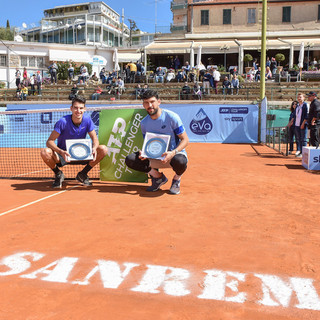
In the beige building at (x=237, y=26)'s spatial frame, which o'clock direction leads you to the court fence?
The court fence is roughly at 12 o'clock from the beige building.

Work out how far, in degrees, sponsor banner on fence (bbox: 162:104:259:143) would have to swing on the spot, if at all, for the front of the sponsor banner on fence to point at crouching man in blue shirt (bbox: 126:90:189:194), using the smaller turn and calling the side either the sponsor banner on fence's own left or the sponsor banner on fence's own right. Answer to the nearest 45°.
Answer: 0° — it already faces them

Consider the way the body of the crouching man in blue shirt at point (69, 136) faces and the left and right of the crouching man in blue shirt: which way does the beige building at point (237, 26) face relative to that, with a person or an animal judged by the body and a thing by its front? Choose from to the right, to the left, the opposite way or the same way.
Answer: the same way

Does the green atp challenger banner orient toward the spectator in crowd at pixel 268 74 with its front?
no

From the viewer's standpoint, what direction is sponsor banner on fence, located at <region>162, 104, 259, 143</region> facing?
toward the camera

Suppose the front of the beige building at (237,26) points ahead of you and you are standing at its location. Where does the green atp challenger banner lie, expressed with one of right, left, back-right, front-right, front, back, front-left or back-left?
front

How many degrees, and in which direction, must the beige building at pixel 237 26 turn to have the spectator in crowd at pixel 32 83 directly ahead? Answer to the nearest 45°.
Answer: approximately 45° to its right

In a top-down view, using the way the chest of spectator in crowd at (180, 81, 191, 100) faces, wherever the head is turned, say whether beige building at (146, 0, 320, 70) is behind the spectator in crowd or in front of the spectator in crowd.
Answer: behind

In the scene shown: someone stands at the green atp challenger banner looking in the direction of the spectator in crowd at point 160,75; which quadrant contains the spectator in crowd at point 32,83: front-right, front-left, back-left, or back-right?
front-left

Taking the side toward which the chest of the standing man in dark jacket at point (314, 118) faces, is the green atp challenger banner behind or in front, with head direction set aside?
in front

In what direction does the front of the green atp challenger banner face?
toward the camera

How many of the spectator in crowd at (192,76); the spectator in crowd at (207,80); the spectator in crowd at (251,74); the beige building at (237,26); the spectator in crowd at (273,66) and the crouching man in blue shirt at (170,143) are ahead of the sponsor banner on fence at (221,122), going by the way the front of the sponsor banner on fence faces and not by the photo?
1

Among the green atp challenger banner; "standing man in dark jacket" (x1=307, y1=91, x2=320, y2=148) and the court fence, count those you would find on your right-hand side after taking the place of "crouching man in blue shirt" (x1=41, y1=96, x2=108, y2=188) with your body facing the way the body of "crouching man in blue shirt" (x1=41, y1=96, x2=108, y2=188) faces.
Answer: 0

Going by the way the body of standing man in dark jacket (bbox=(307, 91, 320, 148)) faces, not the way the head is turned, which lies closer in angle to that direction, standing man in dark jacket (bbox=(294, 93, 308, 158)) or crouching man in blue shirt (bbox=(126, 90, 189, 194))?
the crouching man in blue shirt

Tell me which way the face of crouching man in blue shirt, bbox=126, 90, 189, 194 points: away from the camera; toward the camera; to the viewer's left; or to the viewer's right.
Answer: toward the camera

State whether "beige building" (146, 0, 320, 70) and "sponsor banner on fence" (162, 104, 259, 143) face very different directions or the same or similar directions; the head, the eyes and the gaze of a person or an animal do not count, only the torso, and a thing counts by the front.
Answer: same or similar directions

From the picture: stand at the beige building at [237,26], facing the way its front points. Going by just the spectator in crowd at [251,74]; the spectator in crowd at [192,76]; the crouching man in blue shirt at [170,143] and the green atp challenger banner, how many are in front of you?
4

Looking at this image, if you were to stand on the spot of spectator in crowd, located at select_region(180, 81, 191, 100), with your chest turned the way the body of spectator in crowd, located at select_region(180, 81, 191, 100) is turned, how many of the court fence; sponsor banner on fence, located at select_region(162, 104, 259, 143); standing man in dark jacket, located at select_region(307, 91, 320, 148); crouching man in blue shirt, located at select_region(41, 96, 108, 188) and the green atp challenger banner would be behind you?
0

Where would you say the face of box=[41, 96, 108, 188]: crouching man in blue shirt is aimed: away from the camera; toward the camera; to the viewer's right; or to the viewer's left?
toward the camera

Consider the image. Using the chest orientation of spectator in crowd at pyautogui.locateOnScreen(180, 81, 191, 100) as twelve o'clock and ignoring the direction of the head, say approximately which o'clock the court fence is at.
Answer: The court fence is roughly at 11 o'clock from the spectator in crowd.
